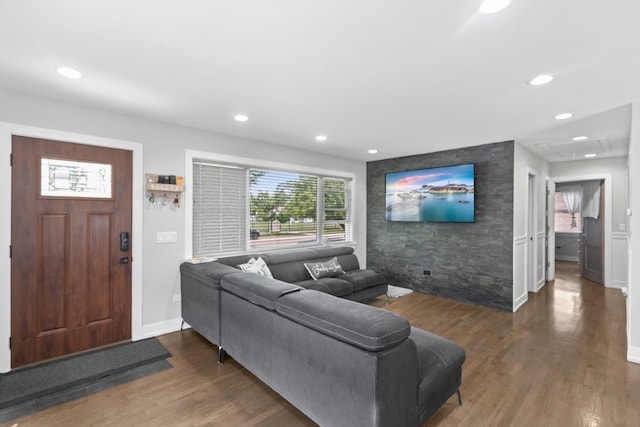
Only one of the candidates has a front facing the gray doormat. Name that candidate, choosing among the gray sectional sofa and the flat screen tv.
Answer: the flat screen tv

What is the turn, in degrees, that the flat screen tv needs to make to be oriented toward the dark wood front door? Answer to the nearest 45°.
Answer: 0° — it already faces it

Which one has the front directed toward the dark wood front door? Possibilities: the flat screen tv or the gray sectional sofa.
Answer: the flat screen tv

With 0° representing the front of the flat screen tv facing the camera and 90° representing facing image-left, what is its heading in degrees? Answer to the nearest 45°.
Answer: approximately 45°

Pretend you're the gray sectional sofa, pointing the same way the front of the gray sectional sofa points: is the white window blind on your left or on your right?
on your left

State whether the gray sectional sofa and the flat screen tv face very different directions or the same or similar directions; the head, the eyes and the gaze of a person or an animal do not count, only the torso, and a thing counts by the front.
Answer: very different directions

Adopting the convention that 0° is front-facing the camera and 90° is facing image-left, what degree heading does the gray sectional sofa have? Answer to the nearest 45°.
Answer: approximately 225°

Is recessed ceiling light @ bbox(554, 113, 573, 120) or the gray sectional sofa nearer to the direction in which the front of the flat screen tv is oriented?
the gray sectional sofa
